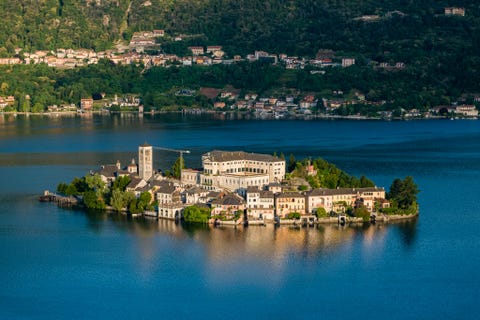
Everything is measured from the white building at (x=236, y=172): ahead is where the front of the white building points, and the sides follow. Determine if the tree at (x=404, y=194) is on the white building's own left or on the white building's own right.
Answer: on the white building's own left

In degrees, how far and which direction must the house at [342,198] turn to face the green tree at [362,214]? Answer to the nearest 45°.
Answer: approximately 45° to its left

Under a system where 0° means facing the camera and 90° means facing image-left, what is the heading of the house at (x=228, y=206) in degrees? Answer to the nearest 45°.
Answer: approximately 0°

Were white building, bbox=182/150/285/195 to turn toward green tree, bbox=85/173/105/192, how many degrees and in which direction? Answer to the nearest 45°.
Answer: approximately 90° to its right

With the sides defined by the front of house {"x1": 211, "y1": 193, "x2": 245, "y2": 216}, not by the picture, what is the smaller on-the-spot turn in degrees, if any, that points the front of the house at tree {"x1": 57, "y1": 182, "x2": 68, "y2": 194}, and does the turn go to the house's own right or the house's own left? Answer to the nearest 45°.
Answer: approximately 135° to the house's own right

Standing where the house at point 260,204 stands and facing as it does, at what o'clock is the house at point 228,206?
the house at point 228,206 is roughly at 3 o'clock from the house at point 260,204.
